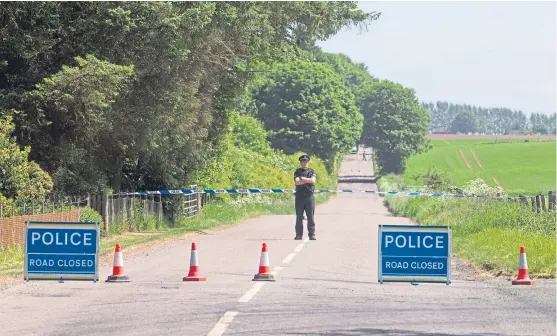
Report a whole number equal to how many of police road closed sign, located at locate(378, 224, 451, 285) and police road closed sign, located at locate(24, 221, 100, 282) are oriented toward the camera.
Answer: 2

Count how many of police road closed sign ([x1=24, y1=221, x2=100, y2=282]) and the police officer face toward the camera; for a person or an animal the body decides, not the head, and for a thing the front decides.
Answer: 2

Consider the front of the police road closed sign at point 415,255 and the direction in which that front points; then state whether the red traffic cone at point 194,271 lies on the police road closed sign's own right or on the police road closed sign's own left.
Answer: on the police road closed sign's own right

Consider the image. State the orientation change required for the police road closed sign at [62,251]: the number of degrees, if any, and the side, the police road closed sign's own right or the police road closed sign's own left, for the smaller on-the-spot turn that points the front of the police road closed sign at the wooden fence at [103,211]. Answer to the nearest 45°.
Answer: approximately 180°

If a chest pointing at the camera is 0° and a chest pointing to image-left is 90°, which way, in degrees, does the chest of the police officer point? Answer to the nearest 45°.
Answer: approximately 0°

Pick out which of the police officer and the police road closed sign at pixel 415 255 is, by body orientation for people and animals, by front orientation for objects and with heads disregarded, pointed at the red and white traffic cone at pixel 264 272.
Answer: the police officer

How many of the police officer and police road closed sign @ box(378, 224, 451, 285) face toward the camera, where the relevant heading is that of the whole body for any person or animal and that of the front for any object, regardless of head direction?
2

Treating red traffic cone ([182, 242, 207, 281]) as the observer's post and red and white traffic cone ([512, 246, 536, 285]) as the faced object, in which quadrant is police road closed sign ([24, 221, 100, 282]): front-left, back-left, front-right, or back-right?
back-right

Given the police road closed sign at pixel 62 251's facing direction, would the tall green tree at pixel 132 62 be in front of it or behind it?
behind

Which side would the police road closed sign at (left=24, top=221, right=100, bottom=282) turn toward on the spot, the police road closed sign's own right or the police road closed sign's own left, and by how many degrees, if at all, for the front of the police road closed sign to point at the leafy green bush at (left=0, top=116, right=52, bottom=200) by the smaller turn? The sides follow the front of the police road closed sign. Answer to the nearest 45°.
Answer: approximately 180°

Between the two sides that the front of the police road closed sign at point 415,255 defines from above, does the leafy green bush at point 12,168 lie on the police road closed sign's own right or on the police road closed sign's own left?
on the police road closed sign's own right

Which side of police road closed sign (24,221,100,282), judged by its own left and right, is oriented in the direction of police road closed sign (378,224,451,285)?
left
